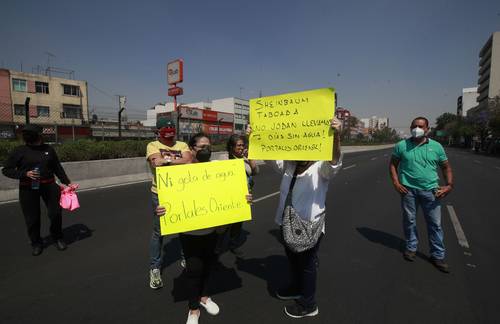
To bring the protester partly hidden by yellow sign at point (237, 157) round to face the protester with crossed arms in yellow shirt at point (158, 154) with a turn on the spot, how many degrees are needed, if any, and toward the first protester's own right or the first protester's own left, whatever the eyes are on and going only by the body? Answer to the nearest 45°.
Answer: approximately 90° to the first protester's own right

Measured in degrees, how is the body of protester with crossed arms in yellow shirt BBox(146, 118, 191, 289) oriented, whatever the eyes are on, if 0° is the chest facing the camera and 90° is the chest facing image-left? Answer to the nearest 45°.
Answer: approximately 0°

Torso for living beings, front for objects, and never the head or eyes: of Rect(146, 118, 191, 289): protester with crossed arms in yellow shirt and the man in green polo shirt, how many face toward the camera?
2

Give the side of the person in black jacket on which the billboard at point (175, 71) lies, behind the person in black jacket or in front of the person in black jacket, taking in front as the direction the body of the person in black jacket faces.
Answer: behind

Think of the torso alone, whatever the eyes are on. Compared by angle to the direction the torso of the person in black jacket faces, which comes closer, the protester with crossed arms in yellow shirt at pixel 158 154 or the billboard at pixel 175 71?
the protester with crossed arms in yellow shirt

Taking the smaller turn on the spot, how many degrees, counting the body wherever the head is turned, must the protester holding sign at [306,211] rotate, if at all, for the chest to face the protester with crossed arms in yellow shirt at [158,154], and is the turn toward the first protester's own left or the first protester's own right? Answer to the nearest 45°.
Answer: approximately 45° to the first protester's own right

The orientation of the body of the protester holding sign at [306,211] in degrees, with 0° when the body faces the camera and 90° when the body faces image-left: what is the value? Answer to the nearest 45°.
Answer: approximately 45°

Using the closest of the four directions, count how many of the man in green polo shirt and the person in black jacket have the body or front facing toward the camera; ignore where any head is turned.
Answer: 2

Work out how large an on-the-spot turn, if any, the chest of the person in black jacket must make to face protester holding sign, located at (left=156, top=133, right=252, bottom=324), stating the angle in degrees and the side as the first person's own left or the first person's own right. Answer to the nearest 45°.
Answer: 0° — they already face them

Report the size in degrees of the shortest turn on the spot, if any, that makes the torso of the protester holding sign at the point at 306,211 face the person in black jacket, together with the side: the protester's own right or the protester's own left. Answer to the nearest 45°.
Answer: approximately 45° to the protester's own right

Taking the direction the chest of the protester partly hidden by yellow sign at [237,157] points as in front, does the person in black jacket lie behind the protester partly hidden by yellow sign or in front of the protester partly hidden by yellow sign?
behind
